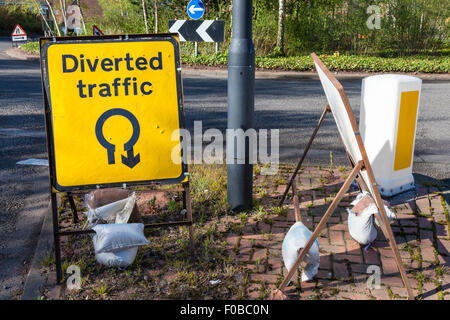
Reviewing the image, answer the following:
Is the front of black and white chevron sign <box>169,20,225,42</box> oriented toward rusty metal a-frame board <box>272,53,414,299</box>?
yes

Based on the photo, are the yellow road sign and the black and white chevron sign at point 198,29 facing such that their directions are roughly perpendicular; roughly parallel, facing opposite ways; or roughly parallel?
roughly parallel

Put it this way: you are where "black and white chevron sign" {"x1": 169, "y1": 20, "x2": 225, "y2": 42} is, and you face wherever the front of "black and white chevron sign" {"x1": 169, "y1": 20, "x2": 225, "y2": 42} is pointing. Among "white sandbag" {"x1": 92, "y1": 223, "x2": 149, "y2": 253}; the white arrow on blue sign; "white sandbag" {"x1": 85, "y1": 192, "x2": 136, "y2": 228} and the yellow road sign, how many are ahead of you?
3

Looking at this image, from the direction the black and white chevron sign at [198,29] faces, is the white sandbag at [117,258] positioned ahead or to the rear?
ahead

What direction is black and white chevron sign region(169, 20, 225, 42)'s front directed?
toward the camera

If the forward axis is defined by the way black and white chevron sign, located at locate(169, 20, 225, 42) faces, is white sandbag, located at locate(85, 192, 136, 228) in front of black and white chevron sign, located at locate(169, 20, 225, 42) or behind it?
in front

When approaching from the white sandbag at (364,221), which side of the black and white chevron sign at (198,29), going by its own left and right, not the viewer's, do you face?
front

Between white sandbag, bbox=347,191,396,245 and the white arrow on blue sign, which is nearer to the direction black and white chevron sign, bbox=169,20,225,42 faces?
the white sandbag

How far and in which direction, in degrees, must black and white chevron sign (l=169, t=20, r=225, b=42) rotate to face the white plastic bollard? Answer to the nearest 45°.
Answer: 0° — it already faces it

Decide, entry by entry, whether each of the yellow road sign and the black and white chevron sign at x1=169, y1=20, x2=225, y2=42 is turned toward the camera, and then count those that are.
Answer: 2

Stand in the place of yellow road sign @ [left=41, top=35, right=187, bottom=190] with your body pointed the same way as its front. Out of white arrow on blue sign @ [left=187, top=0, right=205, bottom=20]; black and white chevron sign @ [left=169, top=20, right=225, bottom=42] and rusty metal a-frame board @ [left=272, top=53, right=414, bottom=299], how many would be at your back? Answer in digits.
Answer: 2

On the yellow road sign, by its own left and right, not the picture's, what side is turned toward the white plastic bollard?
left

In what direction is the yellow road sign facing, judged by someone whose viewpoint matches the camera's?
facing the viewer
